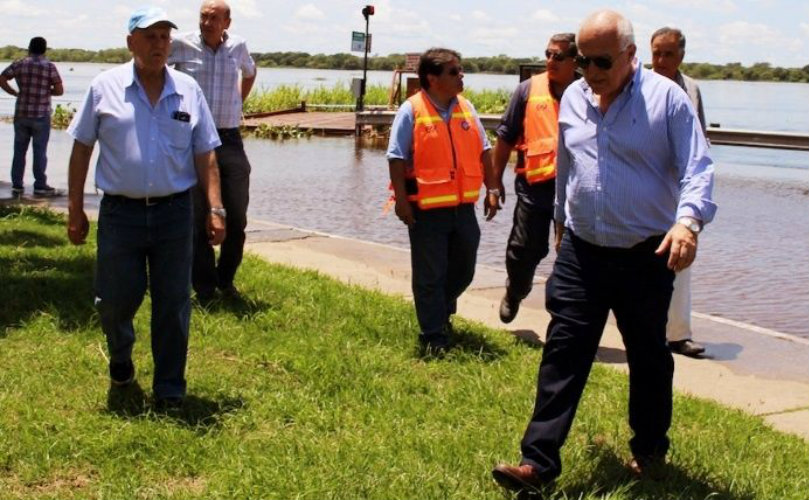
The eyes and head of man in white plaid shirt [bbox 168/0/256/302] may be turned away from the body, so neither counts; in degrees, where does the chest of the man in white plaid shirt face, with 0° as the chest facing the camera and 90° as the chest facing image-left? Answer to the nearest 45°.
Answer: approximately 0°

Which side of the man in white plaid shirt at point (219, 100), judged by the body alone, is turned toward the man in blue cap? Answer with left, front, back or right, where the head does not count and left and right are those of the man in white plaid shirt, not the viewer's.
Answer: front

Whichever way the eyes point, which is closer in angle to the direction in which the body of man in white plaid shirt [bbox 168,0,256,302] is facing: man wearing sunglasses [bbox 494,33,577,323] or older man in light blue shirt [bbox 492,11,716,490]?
the older man in light blue shirt

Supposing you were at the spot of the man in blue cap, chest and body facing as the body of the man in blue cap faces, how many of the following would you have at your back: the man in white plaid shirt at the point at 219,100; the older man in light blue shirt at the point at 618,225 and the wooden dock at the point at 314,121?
2

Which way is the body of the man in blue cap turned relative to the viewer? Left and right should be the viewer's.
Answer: facing the viewer

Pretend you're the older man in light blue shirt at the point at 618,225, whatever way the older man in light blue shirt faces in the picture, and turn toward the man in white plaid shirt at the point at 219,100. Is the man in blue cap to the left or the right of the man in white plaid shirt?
left

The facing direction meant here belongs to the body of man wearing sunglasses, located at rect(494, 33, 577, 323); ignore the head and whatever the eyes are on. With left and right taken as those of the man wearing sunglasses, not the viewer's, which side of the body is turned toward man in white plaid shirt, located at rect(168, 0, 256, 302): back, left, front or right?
right

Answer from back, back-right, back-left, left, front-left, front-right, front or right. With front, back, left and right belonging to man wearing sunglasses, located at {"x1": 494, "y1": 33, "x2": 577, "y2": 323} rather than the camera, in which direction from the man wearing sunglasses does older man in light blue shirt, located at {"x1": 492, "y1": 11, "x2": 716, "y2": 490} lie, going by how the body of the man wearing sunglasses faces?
front

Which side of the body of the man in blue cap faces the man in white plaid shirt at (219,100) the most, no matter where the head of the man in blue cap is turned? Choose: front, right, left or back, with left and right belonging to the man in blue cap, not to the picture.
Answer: back

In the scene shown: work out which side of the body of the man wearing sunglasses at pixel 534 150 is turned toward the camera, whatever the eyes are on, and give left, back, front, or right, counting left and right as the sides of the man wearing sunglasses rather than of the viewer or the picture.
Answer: front
